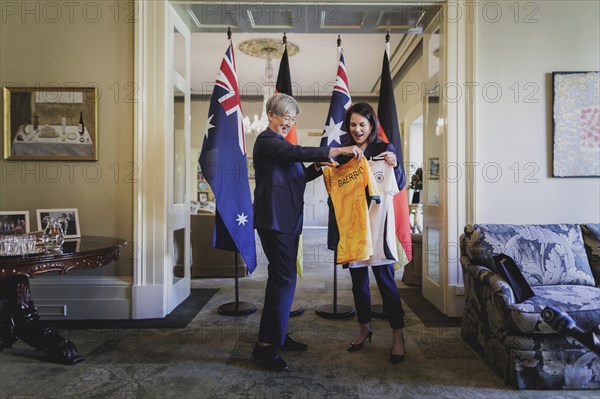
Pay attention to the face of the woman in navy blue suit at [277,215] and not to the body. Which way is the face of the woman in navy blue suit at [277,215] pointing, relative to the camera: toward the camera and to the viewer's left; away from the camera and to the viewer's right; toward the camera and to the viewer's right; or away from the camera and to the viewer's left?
toward the camera and to the viewer's right

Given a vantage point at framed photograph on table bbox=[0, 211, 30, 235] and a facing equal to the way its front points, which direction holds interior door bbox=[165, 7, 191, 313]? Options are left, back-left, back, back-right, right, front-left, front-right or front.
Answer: left

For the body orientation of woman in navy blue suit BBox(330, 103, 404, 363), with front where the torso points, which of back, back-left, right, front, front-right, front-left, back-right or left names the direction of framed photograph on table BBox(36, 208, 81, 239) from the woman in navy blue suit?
front-right

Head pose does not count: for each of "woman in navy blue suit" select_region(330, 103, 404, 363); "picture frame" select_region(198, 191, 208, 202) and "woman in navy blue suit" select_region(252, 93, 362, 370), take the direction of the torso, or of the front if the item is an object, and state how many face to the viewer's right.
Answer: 1

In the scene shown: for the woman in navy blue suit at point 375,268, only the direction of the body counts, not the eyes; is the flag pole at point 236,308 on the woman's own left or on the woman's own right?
on the woman's own right

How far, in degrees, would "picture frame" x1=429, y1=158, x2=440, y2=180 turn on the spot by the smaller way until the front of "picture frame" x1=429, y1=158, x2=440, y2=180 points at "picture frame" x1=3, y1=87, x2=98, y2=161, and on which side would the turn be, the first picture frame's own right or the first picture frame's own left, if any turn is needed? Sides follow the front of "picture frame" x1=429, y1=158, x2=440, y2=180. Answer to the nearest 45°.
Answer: approximately 45° to the first picture frame's own right

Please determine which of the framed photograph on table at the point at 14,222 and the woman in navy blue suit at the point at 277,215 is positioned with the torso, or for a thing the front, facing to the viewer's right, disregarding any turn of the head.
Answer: the woman in navy blue suit

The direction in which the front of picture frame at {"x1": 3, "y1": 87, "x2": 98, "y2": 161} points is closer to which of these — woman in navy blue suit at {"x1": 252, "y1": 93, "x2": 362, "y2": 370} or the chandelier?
the woman in navy blue suit

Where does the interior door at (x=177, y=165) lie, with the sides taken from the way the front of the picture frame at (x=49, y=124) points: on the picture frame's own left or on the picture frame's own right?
on the picture frame's own left
